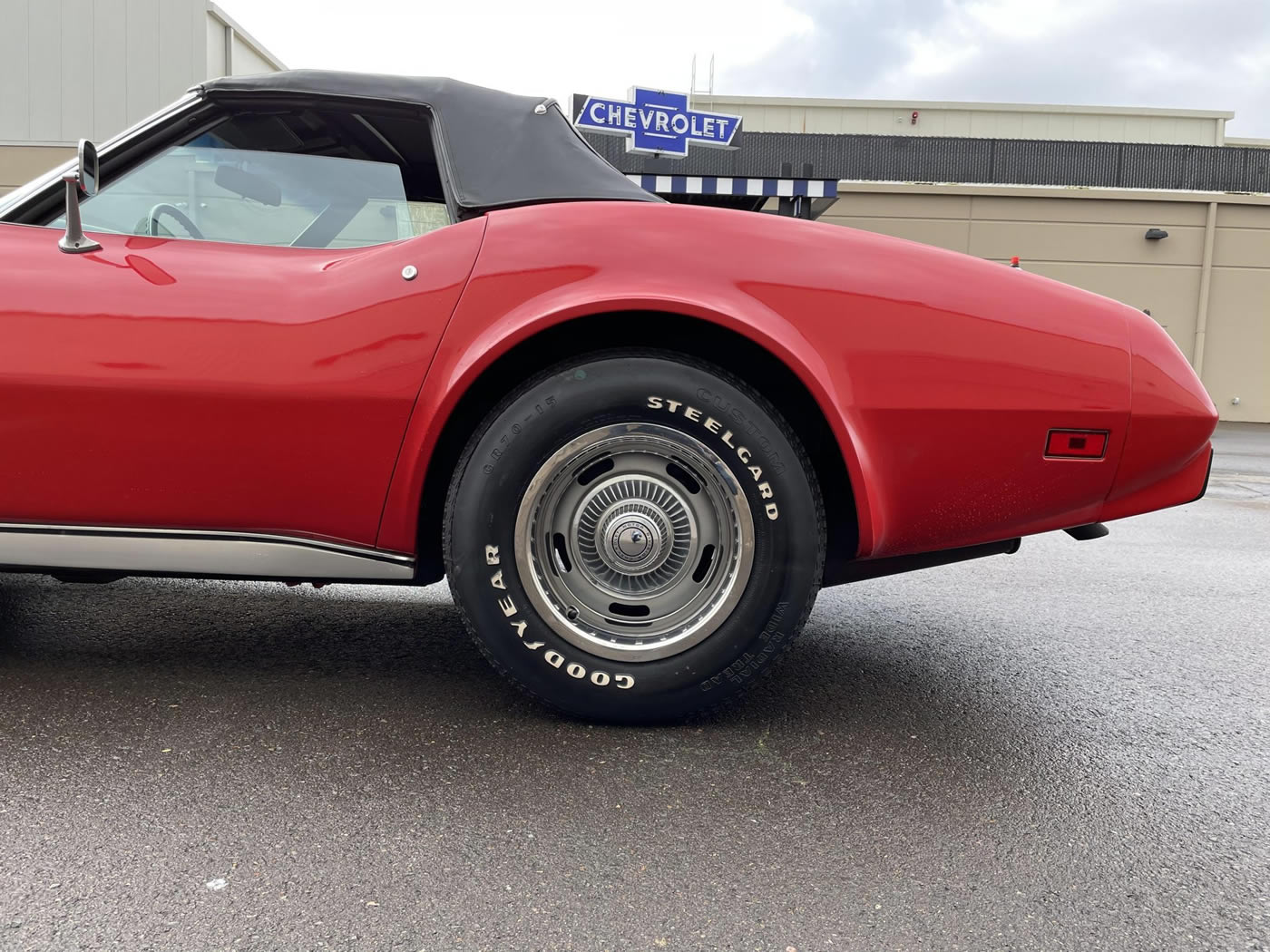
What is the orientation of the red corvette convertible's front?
to the viewer's left

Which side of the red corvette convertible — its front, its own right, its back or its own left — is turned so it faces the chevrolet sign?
right
